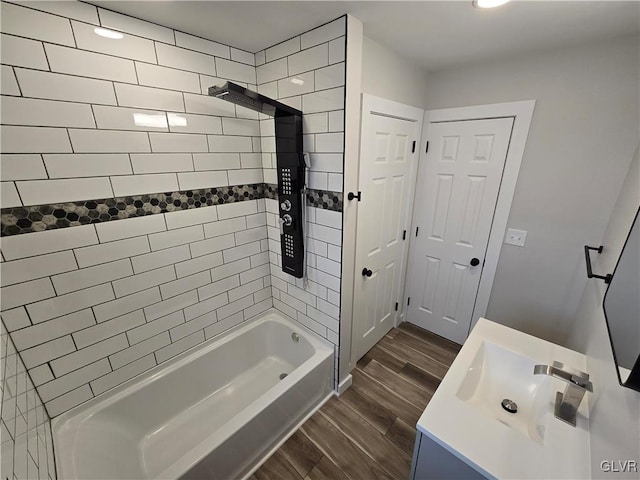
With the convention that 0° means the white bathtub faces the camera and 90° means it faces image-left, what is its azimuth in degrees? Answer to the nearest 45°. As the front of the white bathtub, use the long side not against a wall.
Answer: approximately 315°

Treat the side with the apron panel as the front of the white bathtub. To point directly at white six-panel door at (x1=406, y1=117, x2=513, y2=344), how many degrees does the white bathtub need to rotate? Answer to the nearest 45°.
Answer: approximately 45° to its left

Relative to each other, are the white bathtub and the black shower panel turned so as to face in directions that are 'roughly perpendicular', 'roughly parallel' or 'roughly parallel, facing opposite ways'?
roughly perpendicular

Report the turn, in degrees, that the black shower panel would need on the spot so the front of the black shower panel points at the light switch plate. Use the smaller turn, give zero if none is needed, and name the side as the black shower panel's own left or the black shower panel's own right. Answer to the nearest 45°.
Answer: approximately 135° to the black shower panel's own left

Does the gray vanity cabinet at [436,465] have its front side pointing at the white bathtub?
yes

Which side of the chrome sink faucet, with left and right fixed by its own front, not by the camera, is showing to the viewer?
left

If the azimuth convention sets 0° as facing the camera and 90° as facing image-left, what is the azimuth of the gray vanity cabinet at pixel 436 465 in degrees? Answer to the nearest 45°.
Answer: approximately 90°

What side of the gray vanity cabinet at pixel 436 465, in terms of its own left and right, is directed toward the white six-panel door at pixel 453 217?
right
